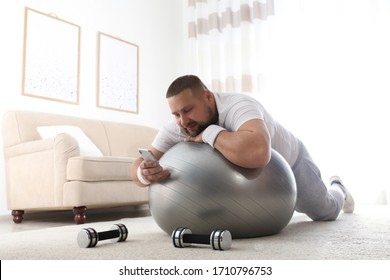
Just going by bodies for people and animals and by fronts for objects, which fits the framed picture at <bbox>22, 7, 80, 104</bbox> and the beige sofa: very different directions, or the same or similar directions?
same or similar directions

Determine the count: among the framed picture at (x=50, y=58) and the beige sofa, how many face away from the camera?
0

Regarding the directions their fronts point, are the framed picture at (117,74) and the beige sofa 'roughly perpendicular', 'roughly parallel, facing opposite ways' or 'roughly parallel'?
roughly parallel

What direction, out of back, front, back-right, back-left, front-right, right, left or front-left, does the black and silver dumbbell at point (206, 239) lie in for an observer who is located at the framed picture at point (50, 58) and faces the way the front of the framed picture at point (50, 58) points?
front-right

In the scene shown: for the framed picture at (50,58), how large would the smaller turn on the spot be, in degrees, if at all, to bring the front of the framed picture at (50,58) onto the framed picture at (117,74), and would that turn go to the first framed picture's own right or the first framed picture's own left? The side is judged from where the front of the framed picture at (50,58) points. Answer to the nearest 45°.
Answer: approximately 90° to the first framed picture's own left

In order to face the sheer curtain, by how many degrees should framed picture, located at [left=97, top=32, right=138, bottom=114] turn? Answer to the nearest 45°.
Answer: approximately 45° to its left

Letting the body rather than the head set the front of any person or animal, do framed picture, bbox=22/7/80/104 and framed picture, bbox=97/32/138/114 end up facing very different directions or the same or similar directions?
same or similar directions

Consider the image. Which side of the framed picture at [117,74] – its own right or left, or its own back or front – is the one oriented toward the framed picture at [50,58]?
right

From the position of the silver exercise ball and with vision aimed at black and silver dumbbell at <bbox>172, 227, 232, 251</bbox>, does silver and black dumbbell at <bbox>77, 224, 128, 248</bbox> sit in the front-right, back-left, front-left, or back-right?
front-right

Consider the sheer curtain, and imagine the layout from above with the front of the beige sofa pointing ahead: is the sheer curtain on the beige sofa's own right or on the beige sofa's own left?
on the beige sofa's own left

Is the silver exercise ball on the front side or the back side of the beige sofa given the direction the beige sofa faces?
on the front side

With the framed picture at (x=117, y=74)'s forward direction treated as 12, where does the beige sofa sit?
The beige sofa is roughly at 2 o'clock from the framed picture.

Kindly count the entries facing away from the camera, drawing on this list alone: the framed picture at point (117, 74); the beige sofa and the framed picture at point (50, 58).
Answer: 0

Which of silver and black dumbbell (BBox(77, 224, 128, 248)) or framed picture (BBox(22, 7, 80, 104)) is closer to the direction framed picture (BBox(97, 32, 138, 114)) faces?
the silver and black dumbbell

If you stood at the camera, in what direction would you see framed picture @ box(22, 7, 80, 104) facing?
facing the viewer and to the right of the viewer

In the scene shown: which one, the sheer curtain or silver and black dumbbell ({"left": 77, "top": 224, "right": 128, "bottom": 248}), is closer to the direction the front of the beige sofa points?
the silver and black dumbbell
